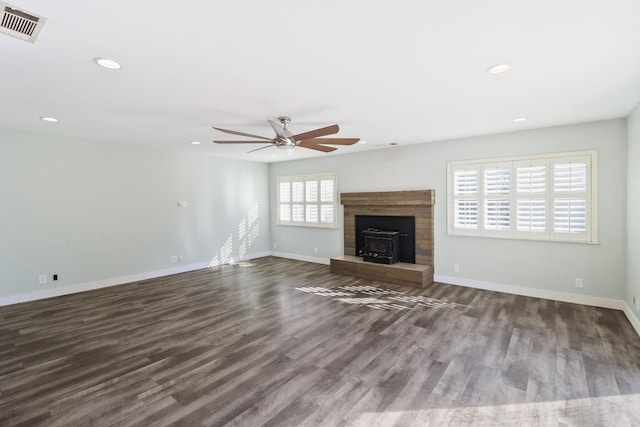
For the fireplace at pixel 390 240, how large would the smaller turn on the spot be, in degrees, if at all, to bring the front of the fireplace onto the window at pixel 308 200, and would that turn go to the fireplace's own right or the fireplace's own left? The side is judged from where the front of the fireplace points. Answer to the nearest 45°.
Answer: approximately 90° to the fireplace's own right

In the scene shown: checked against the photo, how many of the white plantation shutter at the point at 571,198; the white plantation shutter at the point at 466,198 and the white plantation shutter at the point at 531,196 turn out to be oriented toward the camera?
3

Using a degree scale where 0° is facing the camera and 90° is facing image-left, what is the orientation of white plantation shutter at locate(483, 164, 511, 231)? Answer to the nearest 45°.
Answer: approximately 0°

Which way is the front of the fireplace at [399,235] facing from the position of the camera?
facing the viewer and to the left of the viewer

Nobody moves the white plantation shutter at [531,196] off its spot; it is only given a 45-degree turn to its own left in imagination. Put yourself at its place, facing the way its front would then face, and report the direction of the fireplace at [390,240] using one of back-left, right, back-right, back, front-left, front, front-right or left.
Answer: back-right

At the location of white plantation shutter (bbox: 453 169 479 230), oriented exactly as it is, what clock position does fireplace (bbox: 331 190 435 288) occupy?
The fireplace is roughly at 3 o'clock from the white plantation shutter.

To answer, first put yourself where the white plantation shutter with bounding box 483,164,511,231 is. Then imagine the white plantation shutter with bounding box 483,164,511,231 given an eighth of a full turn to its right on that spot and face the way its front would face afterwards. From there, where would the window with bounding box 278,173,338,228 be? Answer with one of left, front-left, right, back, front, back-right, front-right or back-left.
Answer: front-right

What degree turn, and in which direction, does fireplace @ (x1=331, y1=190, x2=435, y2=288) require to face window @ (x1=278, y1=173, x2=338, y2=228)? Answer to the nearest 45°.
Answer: approximately 90° to its right

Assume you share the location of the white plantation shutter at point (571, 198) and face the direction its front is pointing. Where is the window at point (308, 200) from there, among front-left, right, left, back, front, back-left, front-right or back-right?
right
